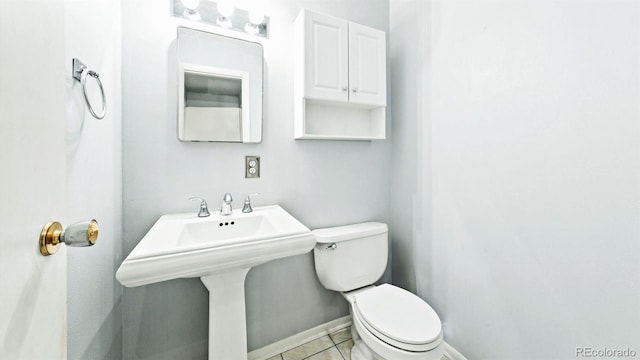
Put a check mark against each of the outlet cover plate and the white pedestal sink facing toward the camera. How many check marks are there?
2

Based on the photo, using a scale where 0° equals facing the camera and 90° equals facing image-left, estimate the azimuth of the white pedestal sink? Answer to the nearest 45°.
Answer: approximately 0°

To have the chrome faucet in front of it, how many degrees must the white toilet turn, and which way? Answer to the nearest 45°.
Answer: approximately 135° to its right

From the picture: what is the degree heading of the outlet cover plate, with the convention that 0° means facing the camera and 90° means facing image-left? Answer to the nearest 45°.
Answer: approximately 0°

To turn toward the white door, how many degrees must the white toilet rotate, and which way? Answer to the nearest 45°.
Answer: approximately 90° to its right

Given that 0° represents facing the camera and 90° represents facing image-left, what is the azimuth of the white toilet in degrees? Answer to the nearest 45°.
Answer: approximately 315°

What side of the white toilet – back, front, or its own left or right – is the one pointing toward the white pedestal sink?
right

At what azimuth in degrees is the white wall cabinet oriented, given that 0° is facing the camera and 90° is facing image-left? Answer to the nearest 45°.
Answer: approximately 315°
